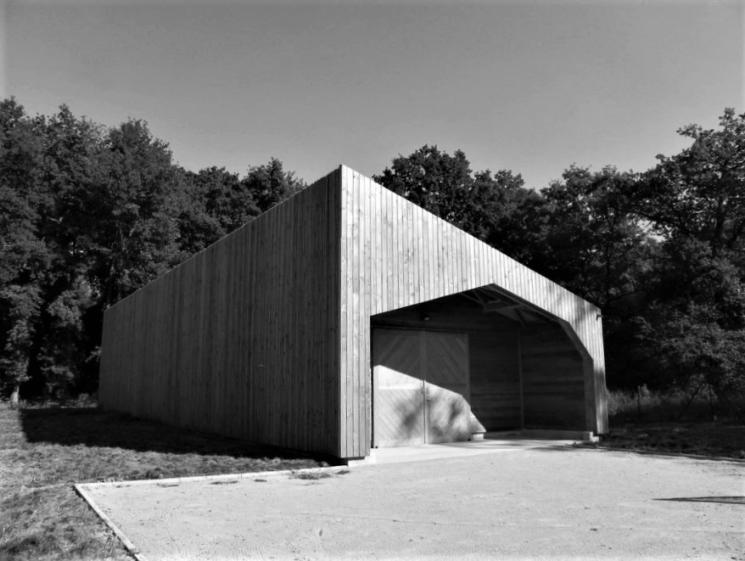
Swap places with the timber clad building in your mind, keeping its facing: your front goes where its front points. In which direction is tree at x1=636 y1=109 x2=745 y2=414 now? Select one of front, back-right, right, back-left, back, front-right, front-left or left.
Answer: left

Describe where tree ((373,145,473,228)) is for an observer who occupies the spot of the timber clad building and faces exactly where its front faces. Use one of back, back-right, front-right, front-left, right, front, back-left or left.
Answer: back-left

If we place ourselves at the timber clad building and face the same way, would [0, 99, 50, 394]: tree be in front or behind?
behind

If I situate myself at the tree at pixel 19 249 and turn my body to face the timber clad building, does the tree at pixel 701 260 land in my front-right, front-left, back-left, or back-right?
front-left

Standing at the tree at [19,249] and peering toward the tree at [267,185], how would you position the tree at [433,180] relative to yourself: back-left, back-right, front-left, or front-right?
front-right

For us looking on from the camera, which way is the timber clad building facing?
facing the viewer and to the right of the viewer

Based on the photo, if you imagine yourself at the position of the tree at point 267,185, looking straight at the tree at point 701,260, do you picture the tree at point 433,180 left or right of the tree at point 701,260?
left

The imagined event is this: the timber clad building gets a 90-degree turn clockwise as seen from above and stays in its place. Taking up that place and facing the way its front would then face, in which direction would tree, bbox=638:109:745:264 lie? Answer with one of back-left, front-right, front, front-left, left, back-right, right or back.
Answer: back
